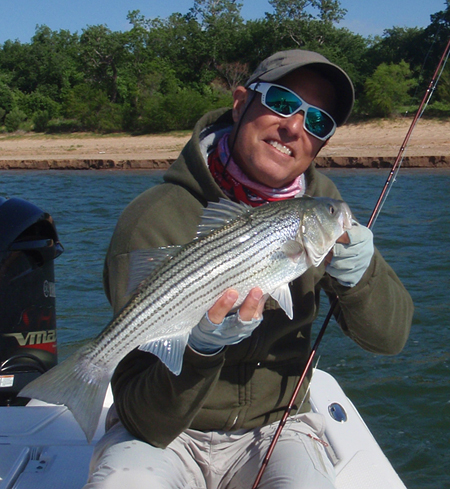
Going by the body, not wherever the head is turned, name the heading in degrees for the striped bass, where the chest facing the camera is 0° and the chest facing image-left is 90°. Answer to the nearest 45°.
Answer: approximately 270°

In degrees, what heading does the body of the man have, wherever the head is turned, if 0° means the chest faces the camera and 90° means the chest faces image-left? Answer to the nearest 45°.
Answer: approximately 0°

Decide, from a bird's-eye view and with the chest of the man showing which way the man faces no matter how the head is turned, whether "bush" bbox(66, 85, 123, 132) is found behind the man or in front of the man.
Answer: behind

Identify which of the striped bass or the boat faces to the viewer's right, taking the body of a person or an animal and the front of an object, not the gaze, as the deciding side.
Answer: the striped bass

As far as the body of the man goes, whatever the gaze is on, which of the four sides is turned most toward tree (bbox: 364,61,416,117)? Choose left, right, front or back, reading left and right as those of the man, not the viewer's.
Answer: back

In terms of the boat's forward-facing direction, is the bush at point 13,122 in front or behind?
behind
